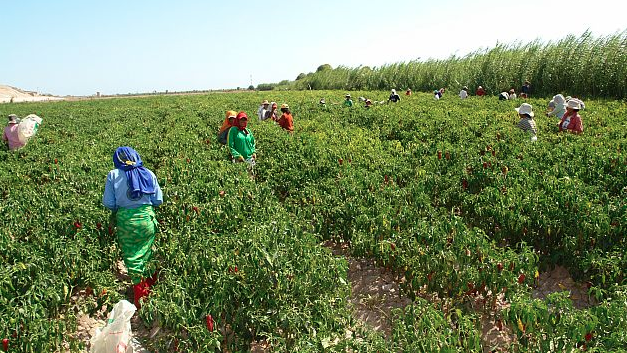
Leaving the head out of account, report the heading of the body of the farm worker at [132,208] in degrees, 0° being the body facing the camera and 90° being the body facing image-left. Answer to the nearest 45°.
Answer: approximately 180°

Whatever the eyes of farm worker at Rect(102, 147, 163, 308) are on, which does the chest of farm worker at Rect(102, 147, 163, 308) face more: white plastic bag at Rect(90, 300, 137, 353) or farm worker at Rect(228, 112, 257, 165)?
the farm worker

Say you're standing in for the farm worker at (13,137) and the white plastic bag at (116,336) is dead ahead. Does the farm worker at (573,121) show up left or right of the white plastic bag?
left

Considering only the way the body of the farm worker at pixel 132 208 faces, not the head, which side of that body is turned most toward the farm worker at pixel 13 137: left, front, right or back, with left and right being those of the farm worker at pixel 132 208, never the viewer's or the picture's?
front

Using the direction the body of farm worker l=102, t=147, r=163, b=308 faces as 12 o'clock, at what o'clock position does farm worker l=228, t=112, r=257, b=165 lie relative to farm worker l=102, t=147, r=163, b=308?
farm worker l=228, t=112, r=257, b=165 is roughly at 1 o'clock from farm worker l=102, t=147, r=163, b=308.

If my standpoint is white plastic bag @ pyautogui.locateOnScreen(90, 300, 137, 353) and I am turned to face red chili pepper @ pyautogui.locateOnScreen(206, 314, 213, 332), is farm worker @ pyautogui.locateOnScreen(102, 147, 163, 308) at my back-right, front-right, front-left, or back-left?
back-left

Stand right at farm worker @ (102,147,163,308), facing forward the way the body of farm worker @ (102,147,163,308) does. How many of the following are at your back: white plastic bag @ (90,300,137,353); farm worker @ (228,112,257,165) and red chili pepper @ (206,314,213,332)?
2

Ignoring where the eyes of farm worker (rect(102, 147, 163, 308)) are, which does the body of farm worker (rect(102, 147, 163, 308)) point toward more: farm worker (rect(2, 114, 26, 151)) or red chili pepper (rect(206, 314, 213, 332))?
the farm worker

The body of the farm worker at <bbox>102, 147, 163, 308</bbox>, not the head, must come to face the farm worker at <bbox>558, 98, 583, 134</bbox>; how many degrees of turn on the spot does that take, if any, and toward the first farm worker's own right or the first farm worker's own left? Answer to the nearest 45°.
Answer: approximately 90° to the first farm worker's own right

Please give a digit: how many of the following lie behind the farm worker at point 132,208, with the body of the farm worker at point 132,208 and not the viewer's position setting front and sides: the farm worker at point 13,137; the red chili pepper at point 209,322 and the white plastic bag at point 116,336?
2

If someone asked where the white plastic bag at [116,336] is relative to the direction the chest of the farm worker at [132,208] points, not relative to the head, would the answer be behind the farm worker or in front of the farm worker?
behind

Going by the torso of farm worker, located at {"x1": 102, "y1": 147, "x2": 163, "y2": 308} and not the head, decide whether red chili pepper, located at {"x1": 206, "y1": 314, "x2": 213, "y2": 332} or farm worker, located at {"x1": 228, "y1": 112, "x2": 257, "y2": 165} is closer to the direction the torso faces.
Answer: the farm worker

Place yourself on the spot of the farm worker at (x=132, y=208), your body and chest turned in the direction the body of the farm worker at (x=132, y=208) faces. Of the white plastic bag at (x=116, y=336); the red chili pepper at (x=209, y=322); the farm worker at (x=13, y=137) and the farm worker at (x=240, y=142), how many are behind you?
2
